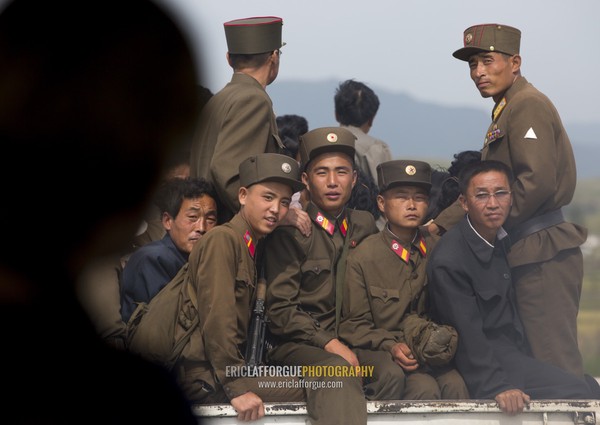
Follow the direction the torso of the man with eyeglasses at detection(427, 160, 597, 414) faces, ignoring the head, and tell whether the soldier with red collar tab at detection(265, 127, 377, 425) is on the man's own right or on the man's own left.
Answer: on the man's own right

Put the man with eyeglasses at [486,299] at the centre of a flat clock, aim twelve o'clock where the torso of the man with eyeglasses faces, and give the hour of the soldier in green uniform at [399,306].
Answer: The soldier in green uniform is roughly at 4 o'clock from the man with eyeglasses.

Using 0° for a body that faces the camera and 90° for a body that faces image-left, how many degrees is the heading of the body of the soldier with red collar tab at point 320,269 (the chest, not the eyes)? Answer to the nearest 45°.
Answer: approximately 315°

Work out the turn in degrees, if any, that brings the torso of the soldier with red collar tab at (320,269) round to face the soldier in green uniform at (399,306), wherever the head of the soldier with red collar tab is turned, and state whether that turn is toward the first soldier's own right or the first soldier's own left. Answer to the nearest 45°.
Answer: approximately 45° to the first soldier's own left

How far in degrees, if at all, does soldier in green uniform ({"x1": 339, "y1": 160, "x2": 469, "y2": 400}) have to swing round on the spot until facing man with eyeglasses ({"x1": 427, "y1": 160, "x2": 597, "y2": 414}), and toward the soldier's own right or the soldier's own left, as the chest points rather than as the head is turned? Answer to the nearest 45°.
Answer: approximately 45° to the soldier's own left

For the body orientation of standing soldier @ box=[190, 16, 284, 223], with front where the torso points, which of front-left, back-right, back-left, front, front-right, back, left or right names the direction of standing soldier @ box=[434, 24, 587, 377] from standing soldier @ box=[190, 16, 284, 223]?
front-right

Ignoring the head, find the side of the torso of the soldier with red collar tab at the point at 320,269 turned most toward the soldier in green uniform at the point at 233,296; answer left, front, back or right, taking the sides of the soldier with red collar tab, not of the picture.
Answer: right

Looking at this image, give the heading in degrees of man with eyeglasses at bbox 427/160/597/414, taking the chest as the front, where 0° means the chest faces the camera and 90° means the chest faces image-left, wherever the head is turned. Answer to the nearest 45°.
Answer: approximately 315°

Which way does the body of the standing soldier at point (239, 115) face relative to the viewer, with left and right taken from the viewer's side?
facing away from the viewer and to the right of the viewer

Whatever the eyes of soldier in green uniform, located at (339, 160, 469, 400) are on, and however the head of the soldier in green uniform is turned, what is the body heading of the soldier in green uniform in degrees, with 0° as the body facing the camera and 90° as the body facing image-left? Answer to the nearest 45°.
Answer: approximately 315°

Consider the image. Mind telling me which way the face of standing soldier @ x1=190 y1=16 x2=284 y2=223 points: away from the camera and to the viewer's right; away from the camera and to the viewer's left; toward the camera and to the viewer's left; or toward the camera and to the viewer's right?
away from the camera and to the viewer's right

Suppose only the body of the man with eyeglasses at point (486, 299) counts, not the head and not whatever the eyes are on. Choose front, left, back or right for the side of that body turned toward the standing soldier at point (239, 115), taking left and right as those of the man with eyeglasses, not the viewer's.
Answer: right
